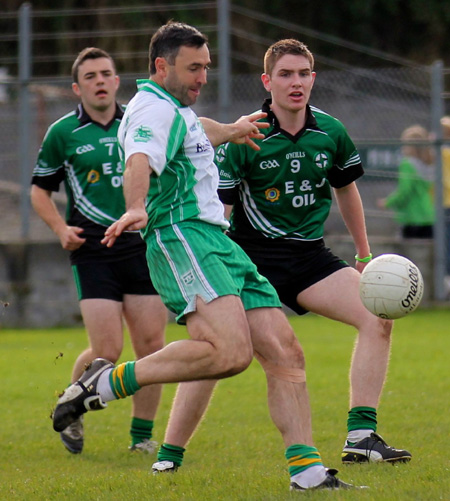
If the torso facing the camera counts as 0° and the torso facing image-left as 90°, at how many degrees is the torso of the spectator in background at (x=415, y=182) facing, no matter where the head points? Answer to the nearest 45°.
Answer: approximately 90°

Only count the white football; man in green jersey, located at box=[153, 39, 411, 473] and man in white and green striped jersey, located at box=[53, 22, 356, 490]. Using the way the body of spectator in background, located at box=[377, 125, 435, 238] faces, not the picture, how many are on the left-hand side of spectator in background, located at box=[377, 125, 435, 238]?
3

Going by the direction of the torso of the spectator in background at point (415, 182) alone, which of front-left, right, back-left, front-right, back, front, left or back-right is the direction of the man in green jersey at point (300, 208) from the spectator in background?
left

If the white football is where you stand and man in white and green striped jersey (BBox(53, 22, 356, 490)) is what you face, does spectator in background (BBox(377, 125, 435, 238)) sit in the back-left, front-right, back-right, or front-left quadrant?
back-right

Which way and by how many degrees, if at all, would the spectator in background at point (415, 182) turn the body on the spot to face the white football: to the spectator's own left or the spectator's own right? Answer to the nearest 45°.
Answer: approximately 90° to the spectator's own left

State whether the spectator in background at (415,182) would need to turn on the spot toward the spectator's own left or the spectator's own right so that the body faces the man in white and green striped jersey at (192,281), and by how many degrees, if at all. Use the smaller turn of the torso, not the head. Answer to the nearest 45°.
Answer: approximately 90° to the spectator's own left
